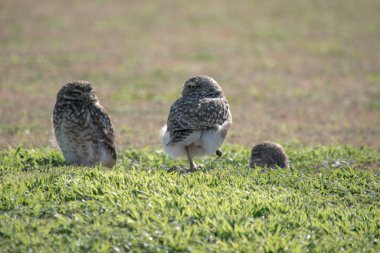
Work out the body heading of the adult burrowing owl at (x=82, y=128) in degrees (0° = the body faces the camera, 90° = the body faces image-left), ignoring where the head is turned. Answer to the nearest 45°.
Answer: approximately 45°
